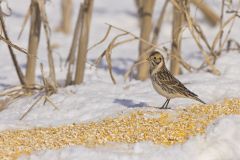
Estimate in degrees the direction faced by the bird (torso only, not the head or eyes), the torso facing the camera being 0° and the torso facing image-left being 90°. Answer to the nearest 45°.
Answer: approximately 90°
